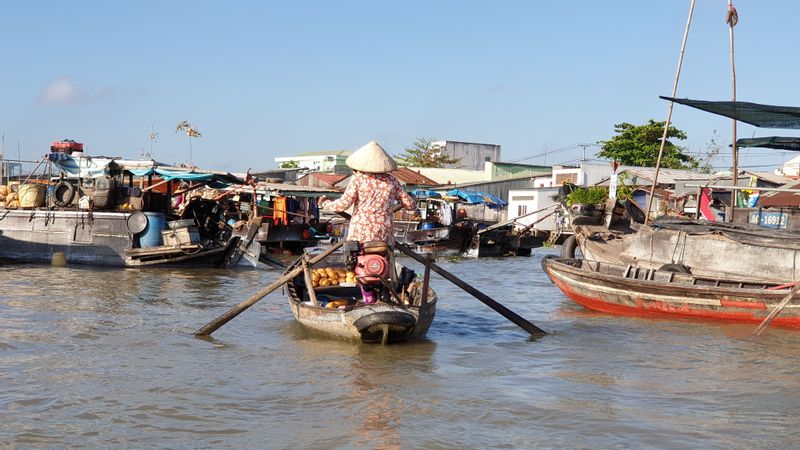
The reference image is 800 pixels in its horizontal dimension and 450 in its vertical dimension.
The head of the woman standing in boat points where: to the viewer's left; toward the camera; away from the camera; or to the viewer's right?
away from the camera

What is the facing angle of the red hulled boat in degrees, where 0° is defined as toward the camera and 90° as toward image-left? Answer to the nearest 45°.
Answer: approximately 90°

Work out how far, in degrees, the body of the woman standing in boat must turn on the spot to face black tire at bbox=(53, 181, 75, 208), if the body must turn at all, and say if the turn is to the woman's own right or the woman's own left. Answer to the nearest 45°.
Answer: approximately 45° to the woman's own left

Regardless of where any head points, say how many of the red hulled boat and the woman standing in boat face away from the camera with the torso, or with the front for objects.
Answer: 1

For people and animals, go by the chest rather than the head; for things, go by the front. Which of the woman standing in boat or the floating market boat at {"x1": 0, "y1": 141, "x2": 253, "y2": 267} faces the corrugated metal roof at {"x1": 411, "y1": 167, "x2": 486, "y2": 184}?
the woman standing in boat

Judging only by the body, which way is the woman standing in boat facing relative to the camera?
away from the camera

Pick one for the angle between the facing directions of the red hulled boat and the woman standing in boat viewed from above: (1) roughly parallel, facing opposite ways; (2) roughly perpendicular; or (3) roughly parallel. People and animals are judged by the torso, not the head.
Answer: roughly perpendicular
